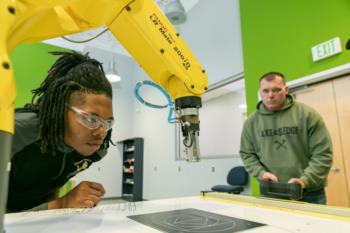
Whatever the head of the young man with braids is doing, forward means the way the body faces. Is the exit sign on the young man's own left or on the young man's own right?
on the young man's own left

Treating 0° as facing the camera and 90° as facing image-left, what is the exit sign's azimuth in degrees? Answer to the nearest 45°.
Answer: approximately 45°

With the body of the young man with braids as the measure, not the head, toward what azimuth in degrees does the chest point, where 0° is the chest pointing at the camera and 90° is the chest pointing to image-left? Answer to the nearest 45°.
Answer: approximately 315°

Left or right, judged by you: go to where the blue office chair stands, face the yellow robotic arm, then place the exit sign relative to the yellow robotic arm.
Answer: left

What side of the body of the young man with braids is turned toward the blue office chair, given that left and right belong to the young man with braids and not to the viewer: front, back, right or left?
left

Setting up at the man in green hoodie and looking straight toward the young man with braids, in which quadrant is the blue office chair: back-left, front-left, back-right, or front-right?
back-right

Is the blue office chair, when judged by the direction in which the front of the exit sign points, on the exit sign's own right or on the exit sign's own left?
on the exit sign's own right
